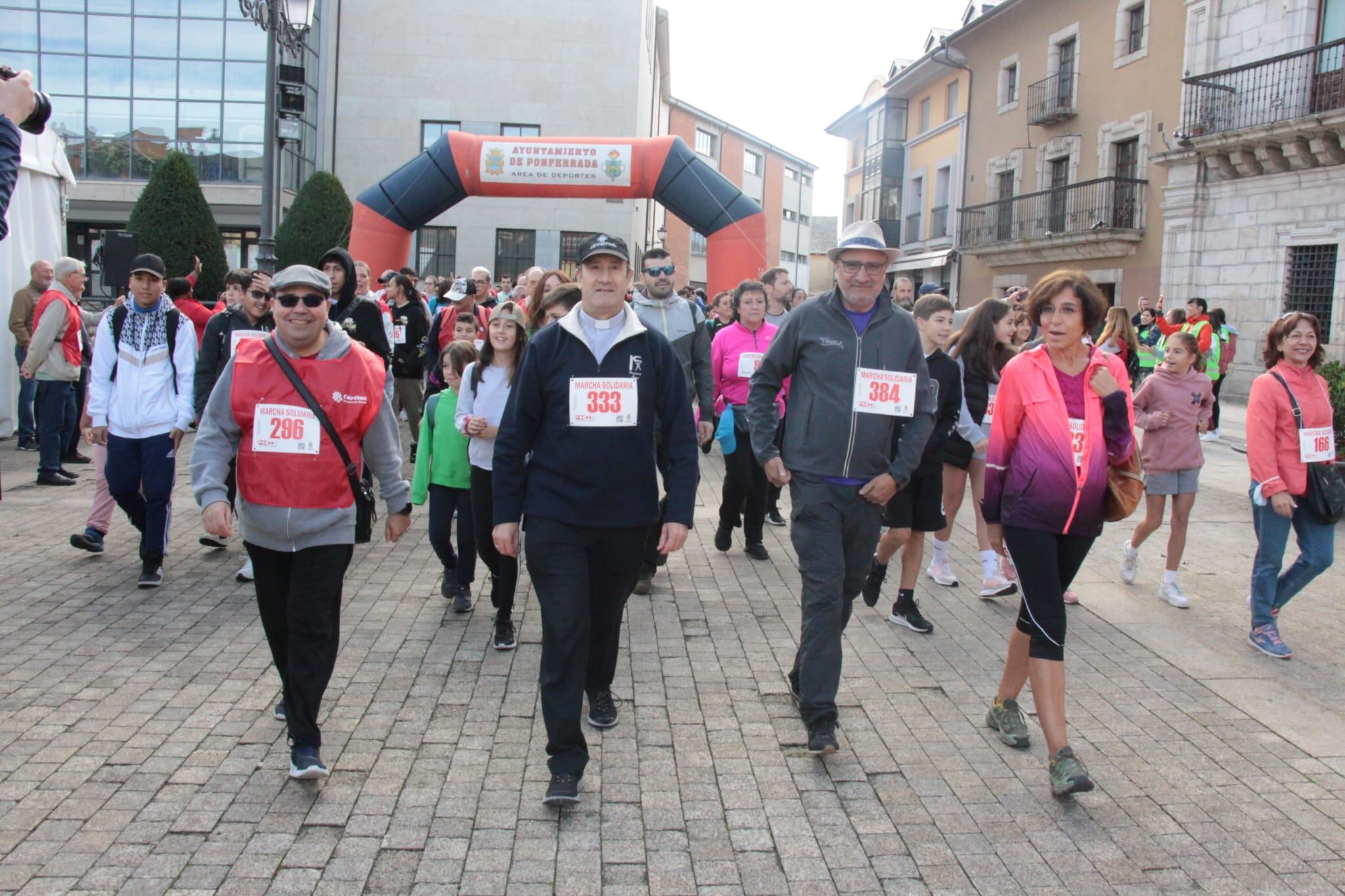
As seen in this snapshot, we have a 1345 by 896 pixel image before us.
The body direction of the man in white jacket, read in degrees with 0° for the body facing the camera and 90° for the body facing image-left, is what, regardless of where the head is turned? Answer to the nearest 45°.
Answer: approximately 0°

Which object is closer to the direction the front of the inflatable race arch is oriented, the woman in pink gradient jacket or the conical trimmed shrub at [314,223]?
the woman in pink gradient jacket

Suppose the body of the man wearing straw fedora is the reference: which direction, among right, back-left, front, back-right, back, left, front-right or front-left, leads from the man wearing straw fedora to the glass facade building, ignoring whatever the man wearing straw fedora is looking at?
back-right

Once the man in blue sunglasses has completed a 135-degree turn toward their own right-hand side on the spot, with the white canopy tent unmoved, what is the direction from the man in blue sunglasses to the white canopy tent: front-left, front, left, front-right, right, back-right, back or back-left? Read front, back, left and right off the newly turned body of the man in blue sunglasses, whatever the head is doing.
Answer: front

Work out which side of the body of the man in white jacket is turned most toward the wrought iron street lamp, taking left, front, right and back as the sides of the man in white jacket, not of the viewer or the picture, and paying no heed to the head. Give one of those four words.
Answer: back

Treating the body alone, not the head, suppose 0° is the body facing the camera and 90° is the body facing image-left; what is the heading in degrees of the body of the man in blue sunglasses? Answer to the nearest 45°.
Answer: approximately 0°

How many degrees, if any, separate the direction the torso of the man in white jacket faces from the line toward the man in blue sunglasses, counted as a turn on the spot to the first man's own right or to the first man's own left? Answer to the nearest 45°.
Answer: approximately 90° to the first man's own left

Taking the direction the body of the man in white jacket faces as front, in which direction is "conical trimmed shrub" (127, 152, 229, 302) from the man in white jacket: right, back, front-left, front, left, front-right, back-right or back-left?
back

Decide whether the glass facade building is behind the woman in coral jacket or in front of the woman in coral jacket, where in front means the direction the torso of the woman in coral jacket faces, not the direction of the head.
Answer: behind

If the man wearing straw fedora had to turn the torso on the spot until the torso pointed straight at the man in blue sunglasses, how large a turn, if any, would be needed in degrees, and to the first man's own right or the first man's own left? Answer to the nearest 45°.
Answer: approximately 180°
